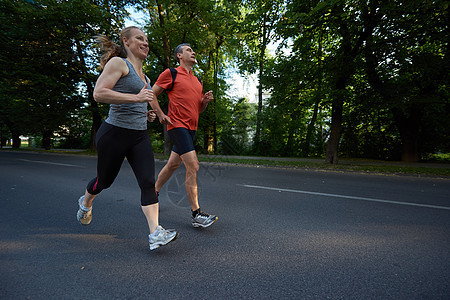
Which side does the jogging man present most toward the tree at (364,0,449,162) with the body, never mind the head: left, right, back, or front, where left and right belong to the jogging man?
left

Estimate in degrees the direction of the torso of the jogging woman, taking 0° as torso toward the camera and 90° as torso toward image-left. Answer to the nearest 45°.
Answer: approximately 315°

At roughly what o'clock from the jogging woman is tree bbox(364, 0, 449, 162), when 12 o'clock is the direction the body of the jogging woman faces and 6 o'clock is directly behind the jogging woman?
The tree is roughly at 10 o'clock from the jogging woman.

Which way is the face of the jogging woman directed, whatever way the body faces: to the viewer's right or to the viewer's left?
to the viewer's right

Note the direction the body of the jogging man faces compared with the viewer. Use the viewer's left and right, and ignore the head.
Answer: facing the viewer and to the right of the viewer

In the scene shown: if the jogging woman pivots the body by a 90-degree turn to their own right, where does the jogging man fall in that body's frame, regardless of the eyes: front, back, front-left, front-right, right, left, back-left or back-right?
back
